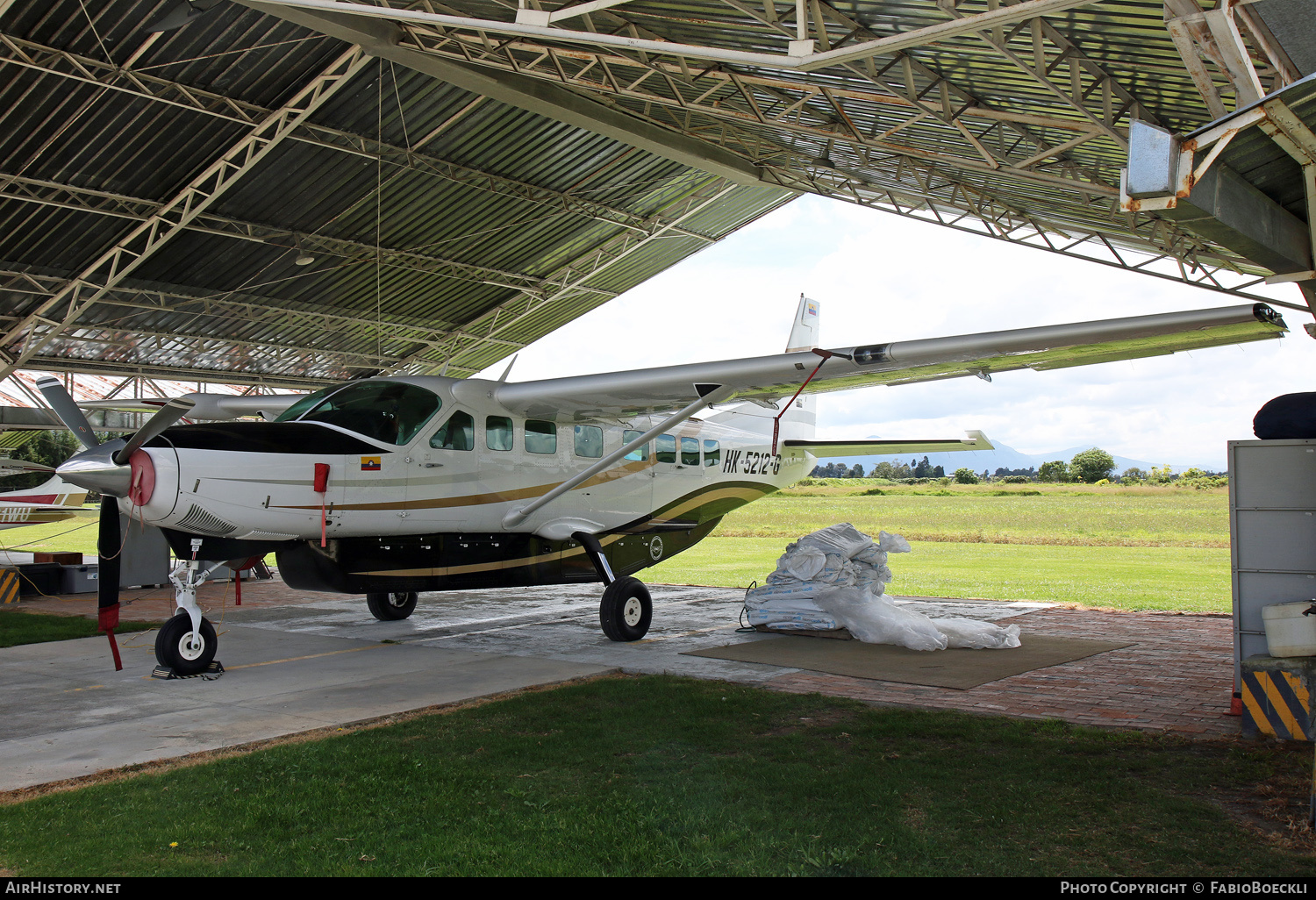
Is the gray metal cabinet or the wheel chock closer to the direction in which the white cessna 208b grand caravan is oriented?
the wheel chock

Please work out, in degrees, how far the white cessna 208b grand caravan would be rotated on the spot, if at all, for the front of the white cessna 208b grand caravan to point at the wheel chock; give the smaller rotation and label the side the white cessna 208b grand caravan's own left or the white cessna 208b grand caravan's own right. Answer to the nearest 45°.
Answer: approximately 45° to the white cessna 208b grand caravan's own right

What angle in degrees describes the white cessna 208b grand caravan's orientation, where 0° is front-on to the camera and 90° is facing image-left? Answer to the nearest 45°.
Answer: approximately 45°
